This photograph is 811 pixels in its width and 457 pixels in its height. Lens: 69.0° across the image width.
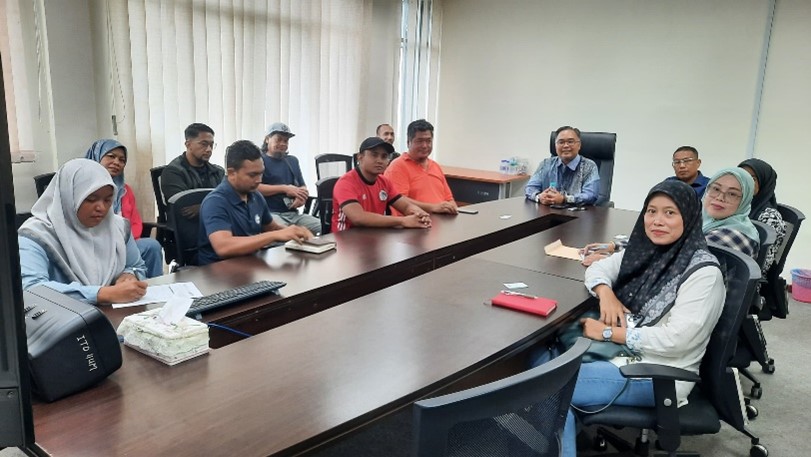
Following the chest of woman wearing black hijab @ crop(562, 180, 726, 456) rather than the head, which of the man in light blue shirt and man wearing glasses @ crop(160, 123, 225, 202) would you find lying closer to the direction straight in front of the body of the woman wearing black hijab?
the man wearing glasses

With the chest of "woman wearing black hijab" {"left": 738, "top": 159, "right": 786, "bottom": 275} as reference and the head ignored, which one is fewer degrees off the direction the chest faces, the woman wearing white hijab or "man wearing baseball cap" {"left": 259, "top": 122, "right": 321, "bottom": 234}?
the man wearing baseball cap

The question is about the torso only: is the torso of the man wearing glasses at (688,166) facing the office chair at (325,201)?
yes

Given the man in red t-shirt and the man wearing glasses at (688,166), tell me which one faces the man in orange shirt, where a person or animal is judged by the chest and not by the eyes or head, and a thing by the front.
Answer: the man wearing glasses

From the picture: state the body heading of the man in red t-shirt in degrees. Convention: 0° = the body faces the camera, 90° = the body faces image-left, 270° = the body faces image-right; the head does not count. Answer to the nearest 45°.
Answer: approximately 315°

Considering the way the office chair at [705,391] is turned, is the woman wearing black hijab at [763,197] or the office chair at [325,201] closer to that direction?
the office chair

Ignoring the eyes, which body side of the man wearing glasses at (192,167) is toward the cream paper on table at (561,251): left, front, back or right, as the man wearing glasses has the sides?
front

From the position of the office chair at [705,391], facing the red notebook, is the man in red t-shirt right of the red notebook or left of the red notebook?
right

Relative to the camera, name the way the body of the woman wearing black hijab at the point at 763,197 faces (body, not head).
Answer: to the viewer's left

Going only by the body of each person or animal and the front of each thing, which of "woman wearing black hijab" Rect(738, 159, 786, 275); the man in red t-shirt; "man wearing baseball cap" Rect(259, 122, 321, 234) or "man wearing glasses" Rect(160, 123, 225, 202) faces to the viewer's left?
the woman wearing black hijab

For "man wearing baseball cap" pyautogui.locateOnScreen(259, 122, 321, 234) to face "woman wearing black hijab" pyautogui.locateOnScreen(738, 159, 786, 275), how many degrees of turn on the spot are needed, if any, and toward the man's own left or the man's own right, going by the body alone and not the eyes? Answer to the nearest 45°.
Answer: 0° — they already face them

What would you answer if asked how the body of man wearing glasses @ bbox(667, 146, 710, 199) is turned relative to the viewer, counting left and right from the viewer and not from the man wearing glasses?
facing the viewer and to the left of the viewer
